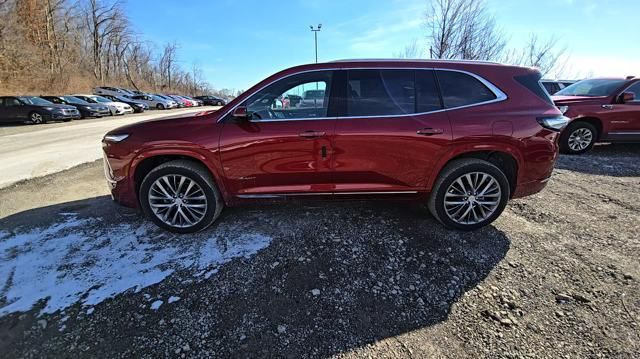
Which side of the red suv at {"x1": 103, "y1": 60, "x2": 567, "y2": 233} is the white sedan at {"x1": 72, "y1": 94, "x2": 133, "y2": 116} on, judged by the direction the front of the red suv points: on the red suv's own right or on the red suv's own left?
on the red suv's own right

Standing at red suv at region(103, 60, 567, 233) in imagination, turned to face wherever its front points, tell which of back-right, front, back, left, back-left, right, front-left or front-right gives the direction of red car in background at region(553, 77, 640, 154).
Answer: back-right

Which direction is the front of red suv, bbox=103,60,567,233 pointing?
to the viewer's left

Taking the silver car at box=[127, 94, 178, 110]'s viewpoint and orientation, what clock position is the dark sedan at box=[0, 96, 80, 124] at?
The dark sedan is roughly at 2 o'clock from the silver car.

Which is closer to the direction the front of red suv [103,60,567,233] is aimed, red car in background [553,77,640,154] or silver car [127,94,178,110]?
the silver car

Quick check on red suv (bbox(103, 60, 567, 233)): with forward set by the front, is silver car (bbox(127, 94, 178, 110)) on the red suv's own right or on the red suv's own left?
on the red suv's own right

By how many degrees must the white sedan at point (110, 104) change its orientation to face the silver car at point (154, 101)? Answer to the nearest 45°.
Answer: approximately 135° to its left

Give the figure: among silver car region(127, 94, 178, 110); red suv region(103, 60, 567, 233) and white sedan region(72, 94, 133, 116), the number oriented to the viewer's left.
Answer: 1
